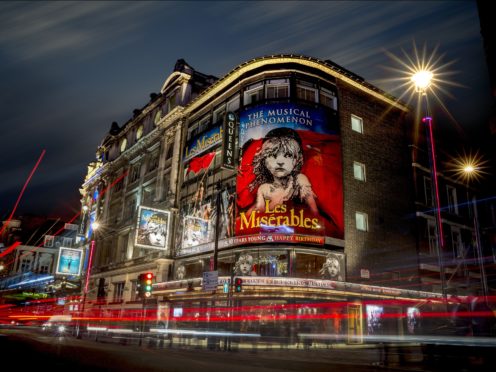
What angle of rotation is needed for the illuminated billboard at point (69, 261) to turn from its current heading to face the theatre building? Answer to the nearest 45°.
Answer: approximately 45° to its left

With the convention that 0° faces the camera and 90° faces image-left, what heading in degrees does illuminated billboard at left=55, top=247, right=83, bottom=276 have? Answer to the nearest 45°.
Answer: approximately 0°
